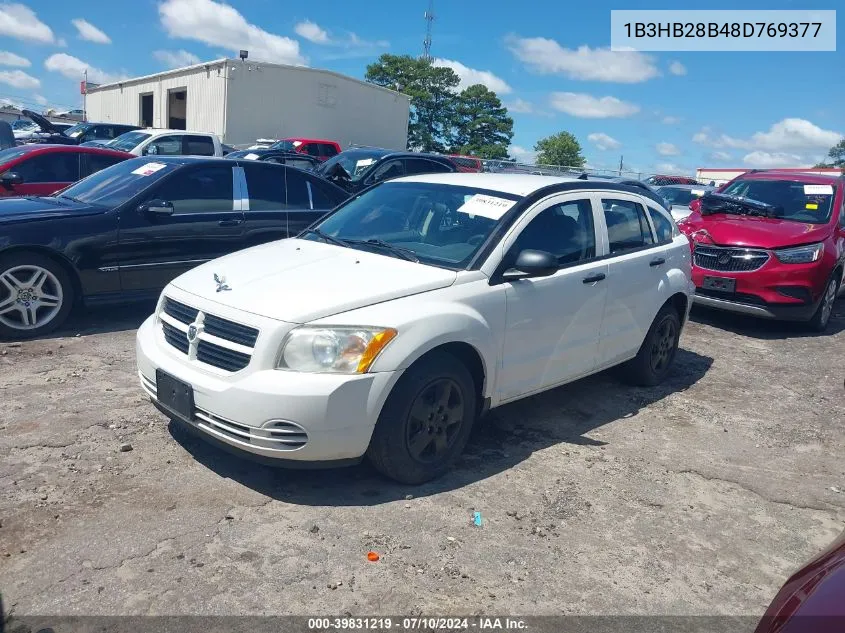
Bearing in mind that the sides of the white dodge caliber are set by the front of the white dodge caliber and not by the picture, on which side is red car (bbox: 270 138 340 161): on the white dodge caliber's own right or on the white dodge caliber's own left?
on the white dodge caliber's own right

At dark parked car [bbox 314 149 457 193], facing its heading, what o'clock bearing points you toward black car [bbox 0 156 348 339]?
The black car is roughly at 11 o'clock from the dark parked car.

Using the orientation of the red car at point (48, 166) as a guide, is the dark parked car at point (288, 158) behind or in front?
behind

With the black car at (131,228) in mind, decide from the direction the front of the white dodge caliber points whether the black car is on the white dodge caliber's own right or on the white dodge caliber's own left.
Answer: on the white dodge caliber's own right

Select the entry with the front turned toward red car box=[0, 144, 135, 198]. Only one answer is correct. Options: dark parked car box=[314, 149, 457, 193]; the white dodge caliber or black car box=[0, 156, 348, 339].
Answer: the dark parked car

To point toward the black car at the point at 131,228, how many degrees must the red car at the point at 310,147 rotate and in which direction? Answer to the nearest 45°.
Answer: approximately 45° to its left

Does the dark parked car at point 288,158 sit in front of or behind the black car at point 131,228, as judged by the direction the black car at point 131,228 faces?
behind

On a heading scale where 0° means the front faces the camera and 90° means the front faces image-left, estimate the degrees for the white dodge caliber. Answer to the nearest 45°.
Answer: approximately 45°

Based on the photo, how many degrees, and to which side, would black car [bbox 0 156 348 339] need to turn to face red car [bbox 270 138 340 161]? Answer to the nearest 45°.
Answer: approximately 135° to its right
